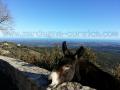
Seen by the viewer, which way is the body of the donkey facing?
to the viewer's left
